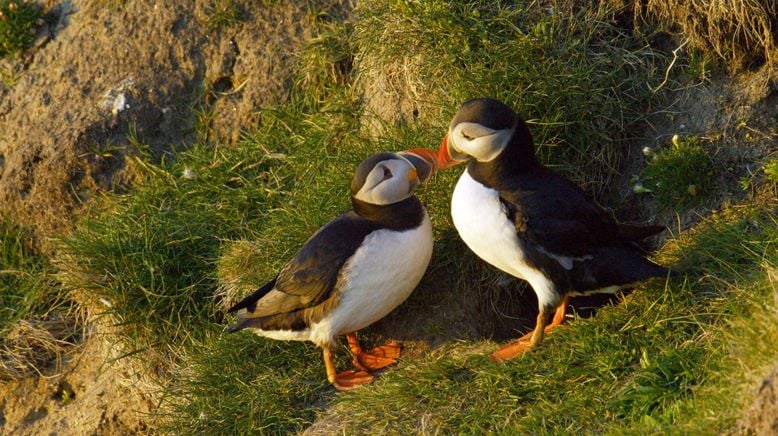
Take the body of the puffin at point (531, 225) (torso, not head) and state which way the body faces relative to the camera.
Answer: to the viewer's left

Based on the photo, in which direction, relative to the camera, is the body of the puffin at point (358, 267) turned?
to the viewer's right

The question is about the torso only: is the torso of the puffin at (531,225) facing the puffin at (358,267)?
yes

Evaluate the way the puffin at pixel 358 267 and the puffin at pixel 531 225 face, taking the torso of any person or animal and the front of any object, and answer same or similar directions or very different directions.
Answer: very different directions

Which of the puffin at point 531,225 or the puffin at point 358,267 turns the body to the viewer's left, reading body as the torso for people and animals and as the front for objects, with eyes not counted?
the puffin at point 531,225

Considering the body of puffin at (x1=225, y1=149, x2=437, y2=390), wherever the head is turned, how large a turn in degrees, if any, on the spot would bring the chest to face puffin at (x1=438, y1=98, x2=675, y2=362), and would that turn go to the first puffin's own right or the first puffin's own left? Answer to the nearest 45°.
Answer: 0° — it already faces it

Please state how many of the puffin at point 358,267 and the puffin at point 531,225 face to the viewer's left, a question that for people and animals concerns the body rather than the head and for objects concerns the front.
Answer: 1
